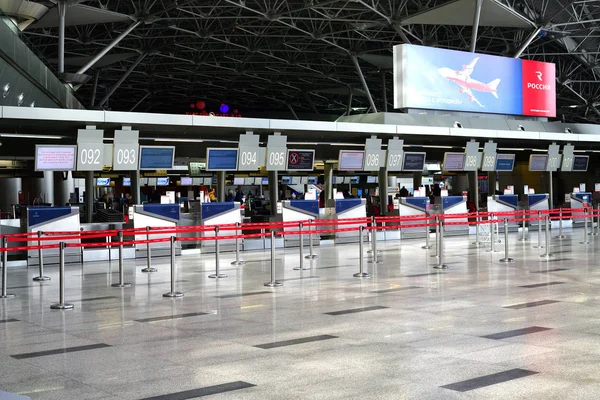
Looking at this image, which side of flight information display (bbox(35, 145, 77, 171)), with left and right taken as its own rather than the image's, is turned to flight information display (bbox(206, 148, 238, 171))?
left

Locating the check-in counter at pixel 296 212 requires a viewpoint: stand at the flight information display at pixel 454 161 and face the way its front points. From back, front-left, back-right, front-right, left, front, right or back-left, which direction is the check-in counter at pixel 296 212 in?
front-right

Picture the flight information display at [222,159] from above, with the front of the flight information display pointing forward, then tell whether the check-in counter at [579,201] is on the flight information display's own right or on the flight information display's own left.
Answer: on the flight information display's own left

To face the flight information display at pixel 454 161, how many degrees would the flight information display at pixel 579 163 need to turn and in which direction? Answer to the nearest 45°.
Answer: approximately 45° to its right

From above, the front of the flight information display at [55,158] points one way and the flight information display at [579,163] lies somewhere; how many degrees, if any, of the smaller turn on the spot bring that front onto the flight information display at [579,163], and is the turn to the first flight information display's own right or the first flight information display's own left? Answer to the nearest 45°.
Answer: approximately 90° to the first flight information display's own left

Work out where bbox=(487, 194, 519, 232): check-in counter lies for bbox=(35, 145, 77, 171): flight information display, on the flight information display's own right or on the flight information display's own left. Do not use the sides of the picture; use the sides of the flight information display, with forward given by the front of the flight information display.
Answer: on the flight information display's own left

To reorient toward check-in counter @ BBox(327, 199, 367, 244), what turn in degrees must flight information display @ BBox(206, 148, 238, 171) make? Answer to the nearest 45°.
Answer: approximately 135° to its left

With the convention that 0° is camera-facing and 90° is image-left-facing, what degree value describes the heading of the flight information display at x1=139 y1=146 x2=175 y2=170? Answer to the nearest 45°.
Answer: approximately 0°

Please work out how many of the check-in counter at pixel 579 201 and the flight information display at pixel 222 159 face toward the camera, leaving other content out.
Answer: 2

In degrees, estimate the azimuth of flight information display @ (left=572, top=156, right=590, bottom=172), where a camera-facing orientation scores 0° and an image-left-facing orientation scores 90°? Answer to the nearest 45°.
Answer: approximately 0°
